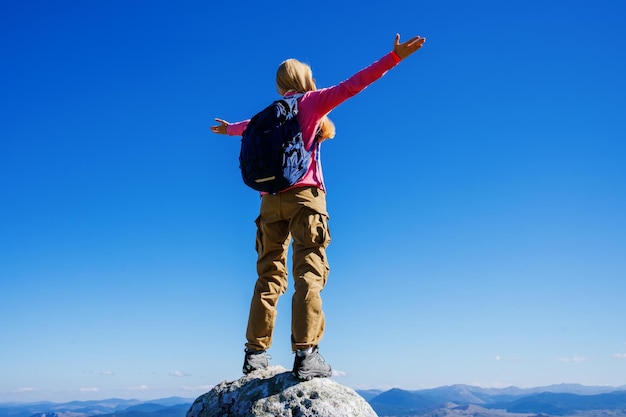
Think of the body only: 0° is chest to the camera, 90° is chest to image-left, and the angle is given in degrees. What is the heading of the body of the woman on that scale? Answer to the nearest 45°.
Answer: approximately 225°

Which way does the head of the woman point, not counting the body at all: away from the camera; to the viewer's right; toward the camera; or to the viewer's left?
away from the camera
